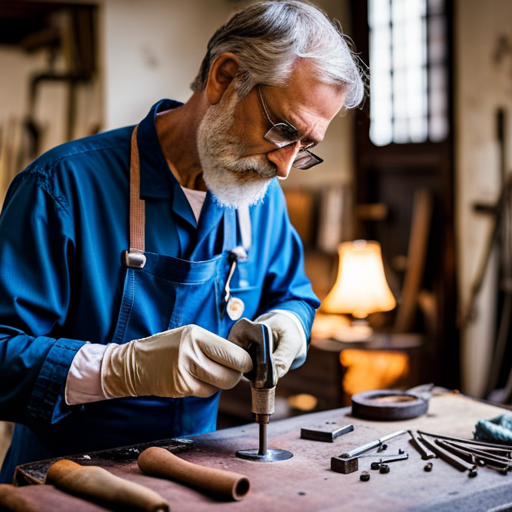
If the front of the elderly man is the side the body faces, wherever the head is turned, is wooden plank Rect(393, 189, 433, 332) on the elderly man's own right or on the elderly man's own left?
on the elderly man's own left

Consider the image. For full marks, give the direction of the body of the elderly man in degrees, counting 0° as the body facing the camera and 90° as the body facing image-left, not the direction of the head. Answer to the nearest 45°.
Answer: approximately 315°

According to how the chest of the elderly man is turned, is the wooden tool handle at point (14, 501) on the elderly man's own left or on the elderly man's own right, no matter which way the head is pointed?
on the elderly man's own right

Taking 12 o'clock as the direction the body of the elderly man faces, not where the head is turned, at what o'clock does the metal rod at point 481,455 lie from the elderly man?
The metal rod is roughly at 11 o'clock from the elderly man.

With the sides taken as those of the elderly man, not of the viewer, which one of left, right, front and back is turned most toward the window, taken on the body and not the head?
left

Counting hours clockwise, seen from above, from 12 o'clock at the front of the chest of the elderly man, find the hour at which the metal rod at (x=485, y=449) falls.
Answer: The metal rod is roughly at 11 o'clock from the elderly man.

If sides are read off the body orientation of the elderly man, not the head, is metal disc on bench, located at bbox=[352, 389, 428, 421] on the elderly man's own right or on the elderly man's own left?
on the elderly man's own left
